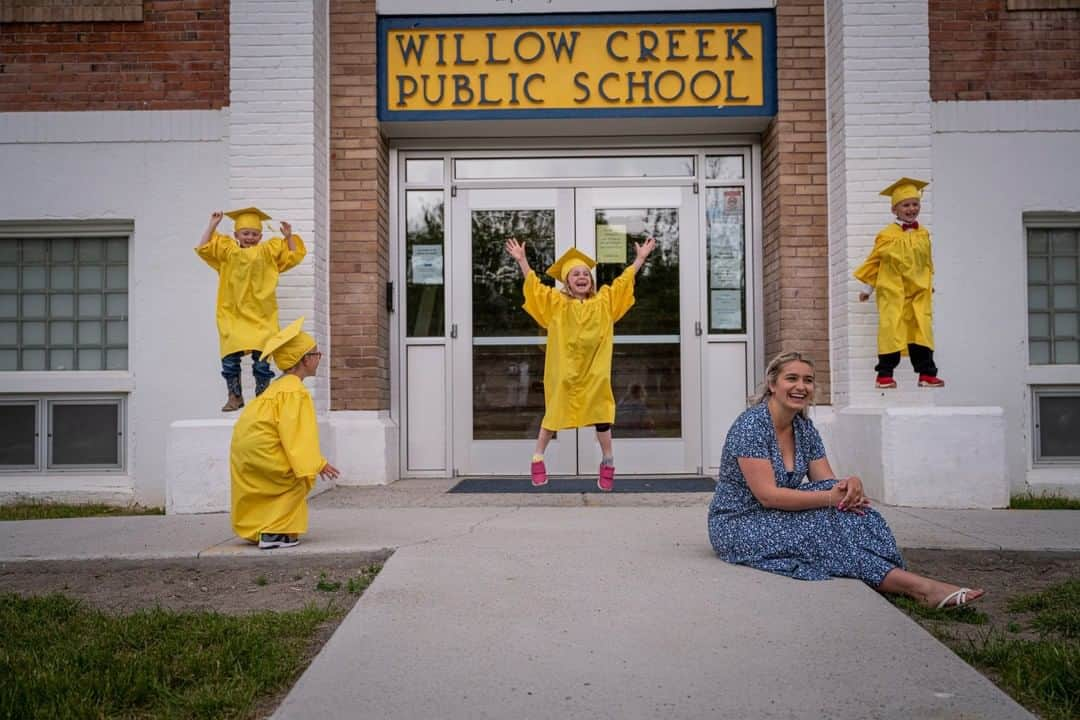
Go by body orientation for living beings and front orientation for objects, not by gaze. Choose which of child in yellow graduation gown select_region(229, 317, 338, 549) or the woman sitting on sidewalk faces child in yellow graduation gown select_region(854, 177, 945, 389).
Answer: child in yellow graduation gown select_region(229, 317, 338, 549)

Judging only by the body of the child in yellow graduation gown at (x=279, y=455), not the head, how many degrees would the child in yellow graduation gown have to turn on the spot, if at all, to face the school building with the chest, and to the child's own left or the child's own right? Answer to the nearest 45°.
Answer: approximately 45° to the child's own left

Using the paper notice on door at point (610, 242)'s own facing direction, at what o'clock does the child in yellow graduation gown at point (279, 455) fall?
The child in yellow graduation gown is roughly at 1 o'clock from the paper notice on door.

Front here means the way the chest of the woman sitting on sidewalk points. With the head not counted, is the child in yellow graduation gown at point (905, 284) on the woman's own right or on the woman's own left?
on the woman's own left

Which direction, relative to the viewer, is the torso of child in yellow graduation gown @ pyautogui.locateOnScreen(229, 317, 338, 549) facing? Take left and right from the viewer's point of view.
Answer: facing to the right of the viewer

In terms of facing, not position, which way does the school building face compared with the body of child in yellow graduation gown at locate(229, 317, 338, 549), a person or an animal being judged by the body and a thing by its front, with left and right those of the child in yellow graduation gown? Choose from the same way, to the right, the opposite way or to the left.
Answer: to the right

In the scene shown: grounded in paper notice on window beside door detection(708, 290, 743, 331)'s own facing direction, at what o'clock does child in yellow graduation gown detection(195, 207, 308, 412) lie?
The child in yellow graduation gown is roughly at 2 o'clock from the paper notice on window beside door.

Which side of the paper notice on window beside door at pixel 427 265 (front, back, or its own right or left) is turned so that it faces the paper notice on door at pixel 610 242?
left
